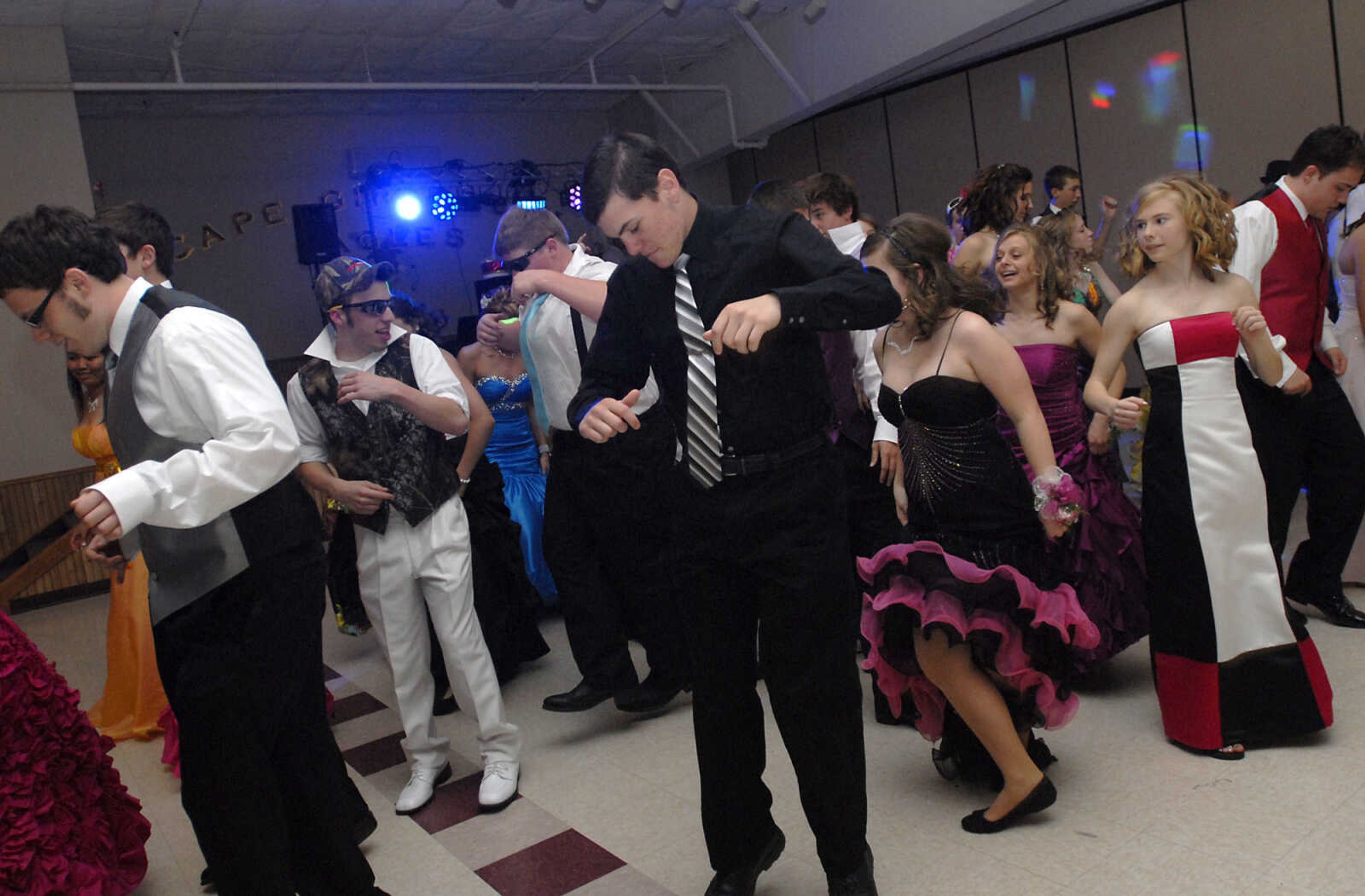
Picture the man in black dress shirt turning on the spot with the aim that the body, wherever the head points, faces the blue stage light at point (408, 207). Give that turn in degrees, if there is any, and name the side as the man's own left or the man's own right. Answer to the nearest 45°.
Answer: approximately 135° to the man's own right

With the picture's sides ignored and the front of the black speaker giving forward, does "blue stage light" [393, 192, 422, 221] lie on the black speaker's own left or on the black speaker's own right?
on the black speaker's own left

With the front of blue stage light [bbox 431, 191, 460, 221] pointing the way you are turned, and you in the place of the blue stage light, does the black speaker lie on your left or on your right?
on your right

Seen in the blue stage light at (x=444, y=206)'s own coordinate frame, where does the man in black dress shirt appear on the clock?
The man in black dress shirt is roughly at 12 o'clock from the blue stage light.

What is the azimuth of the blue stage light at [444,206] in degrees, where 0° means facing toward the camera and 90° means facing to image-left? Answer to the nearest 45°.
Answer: approximately 0°

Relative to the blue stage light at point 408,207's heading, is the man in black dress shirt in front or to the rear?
in front

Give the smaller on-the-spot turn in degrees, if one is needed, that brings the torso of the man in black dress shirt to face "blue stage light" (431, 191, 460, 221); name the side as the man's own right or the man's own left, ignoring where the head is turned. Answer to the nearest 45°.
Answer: approximately 135° to the man's own right

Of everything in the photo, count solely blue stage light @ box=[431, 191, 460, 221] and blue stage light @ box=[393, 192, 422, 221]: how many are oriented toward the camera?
2

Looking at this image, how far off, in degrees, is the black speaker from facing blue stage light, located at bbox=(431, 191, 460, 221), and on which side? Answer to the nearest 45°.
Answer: approximately 90° to its left

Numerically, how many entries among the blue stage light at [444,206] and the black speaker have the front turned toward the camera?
2

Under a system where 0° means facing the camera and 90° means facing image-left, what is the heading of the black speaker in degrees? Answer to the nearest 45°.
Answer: approximately 0°
